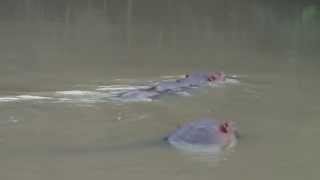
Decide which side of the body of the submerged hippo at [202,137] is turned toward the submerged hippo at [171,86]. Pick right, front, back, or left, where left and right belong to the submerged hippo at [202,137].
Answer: left

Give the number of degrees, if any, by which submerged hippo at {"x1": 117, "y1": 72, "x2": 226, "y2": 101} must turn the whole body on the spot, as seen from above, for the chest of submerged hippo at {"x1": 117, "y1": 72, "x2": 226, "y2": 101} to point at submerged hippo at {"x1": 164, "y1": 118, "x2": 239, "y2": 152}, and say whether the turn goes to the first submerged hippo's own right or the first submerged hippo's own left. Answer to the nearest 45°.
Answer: approximately 135° to the first submerged hippo's own right

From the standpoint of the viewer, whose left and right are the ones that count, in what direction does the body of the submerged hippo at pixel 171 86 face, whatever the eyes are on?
facing away from the viewer and to the right of the viewer

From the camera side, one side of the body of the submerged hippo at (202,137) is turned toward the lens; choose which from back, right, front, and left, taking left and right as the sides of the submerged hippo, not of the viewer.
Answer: right
